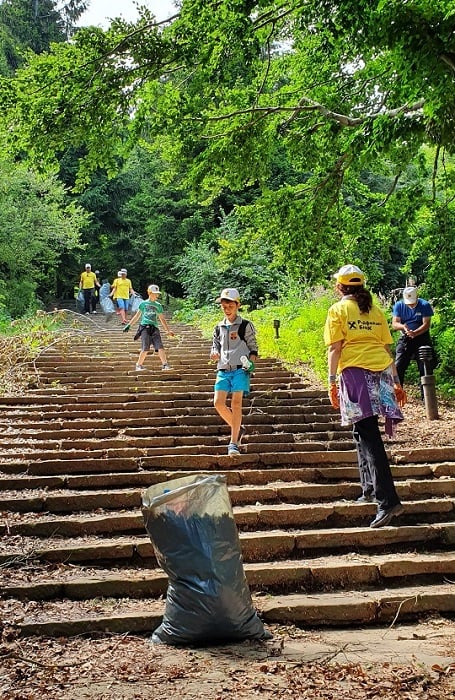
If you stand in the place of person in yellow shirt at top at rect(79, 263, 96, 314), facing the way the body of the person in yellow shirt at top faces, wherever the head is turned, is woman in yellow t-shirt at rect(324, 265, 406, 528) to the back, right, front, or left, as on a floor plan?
front

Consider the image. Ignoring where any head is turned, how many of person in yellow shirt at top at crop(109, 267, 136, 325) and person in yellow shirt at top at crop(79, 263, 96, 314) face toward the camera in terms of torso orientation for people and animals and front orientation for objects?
2

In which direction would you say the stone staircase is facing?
toward the camera

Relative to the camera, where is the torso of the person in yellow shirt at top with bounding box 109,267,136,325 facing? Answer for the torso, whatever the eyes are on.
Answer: toward the camera

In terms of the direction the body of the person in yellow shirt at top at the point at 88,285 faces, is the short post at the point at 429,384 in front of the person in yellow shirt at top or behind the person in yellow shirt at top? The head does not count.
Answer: in front

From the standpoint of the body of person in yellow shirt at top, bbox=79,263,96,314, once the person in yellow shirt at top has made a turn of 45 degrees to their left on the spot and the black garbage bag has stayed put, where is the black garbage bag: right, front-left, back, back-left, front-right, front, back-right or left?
front-right

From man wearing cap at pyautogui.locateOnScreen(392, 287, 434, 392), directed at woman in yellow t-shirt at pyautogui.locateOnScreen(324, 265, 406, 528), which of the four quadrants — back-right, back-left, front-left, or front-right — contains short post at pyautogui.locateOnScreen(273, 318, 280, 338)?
back-right

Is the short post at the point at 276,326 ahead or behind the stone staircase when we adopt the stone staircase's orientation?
behind

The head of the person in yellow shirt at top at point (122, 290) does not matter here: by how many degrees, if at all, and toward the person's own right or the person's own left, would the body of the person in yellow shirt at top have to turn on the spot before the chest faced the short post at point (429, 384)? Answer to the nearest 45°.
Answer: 0° — they already face it

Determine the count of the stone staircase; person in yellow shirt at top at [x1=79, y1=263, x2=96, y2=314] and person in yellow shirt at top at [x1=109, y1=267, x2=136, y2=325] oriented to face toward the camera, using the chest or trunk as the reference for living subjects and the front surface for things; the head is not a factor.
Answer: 3

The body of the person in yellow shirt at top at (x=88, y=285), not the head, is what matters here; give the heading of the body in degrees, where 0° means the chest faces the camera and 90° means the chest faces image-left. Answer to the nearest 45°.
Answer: approximately 0°
